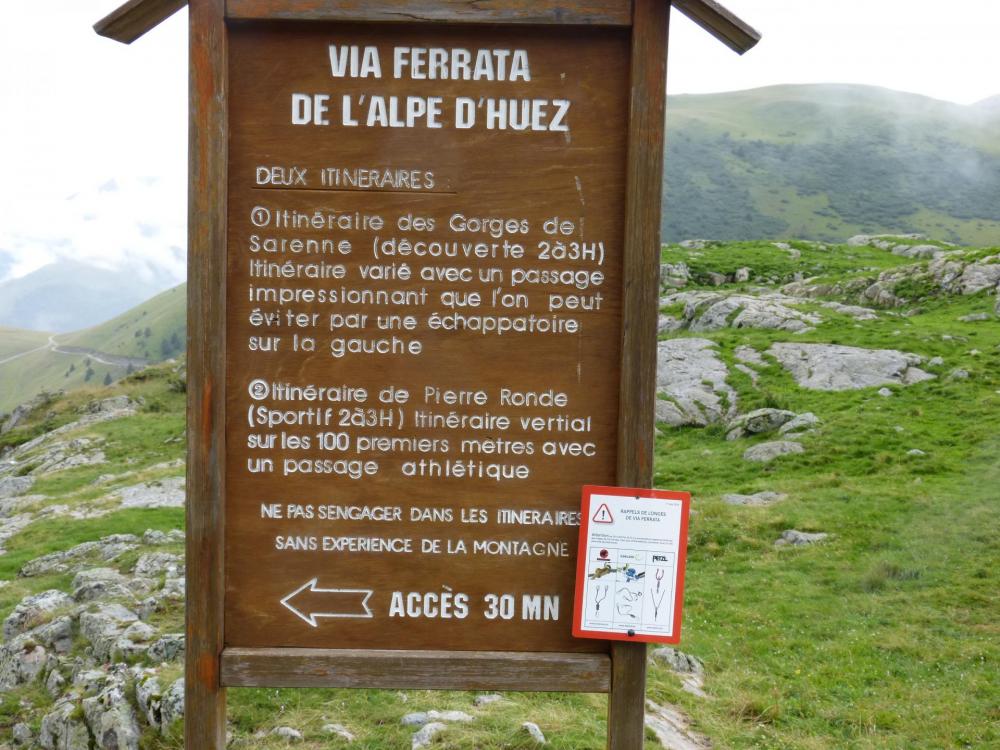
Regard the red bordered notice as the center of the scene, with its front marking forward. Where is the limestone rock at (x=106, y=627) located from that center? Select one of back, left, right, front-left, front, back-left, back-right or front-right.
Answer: back-right

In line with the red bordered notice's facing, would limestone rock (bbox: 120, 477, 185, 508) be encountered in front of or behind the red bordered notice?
behind

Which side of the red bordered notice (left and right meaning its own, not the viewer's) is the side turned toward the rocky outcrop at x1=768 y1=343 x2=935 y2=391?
back

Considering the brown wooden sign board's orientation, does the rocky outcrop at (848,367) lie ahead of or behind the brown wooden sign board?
behind

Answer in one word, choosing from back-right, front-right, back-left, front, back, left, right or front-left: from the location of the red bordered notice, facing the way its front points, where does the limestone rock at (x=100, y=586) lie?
back-right

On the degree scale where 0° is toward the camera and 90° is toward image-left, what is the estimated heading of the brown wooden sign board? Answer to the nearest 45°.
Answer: approximately 0°

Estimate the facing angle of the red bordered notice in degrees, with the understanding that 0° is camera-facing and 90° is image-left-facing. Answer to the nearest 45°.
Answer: approximately 0°

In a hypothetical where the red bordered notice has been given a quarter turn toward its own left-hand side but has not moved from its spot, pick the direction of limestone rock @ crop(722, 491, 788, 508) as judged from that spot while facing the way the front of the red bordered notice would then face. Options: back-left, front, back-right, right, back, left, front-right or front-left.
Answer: left

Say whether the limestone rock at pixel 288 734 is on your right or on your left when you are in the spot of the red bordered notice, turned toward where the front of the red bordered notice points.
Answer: on your right
